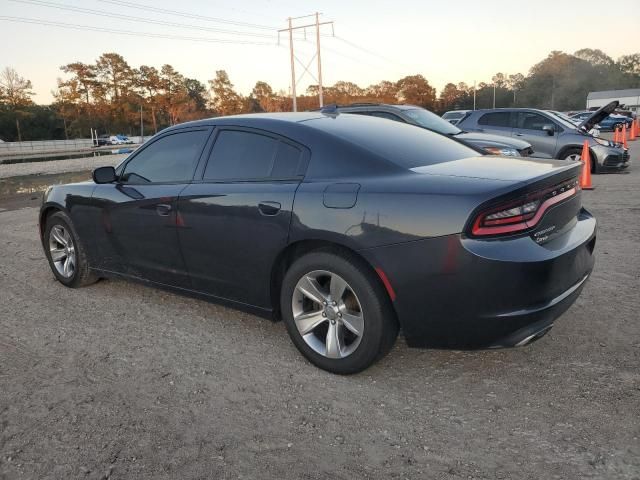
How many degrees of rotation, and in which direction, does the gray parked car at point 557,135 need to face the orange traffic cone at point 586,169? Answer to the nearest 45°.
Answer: approximately 45° to its right

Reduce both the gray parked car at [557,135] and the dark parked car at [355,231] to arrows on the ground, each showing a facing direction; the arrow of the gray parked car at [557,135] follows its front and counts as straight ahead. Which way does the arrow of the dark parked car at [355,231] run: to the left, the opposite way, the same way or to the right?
the opposite way

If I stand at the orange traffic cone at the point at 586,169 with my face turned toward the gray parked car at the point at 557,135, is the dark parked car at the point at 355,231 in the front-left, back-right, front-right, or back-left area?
back-left

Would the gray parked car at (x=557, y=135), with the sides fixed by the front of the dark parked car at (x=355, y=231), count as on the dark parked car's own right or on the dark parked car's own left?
on the dark parked car's own right

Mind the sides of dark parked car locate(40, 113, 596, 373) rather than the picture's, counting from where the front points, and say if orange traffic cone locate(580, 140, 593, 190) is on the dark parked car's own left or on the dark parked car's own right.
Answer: on the dark parked car's own right

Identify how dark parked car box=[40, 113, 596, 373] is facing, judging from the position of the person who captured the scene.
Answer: facing away from the viewer and to the left of the viewer
